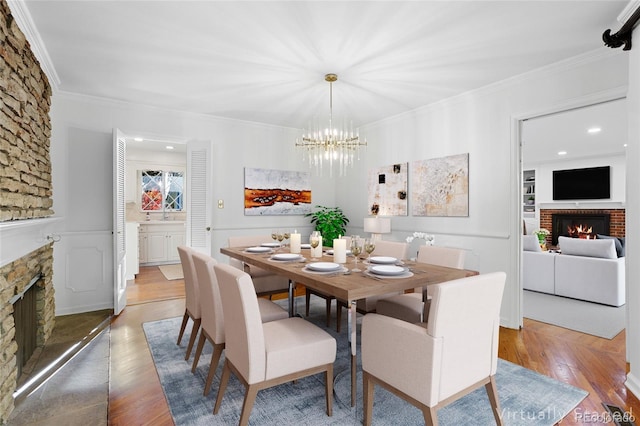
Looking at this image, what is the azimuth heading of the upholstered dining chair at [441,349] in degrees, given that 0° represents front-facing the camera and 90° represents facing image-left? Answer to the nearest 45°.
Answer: approximately 135°

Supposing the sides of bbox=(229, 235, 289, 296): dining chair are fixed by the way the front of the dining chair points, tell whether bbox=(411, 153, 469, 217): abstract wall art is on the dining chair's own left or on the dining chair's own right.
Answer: on the dining chair's own left

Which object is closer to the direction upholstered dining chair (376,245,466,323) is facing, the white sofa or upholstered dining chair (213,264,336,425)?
the upholstered dining chair

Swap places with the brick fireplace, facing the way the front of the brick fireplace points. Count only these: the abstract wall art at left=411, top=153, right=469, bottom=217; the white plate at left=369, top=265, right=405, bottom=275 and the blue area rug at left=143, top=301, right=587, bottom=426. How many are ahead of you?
3

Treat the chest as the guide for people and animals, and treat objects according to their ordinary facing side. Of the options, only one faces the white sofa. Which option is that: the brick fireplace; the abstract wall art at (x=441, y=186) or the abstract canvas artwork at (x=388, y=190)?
the brick fireplace

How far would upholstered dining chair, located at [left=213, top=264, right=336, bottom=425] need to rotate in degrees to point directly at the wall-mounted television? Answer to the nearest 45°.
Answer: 0° — it already faces it

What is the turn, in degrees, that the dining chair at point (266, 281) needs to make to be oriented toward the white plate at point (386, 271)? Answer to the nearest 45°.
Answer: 0° — it already faces it

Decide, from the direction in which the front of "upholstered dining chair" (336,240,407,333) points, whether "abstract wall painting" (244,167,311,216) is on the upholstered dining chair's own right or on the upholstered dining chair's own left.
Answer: on the upholstered dining chair's own right

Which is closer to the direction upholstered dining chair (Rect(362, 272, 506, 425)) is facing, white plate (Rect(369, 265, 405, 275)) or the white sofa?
the white plate

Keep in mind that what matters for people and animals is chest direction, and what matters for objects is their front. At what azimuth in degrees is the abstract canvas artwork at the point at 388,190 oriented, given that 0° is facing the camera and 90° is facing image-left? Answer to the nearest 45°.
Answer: approximately 45°

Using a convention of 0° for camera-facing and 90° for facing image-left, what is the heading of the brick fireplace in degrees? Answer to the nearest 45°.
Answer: approximately 0°
